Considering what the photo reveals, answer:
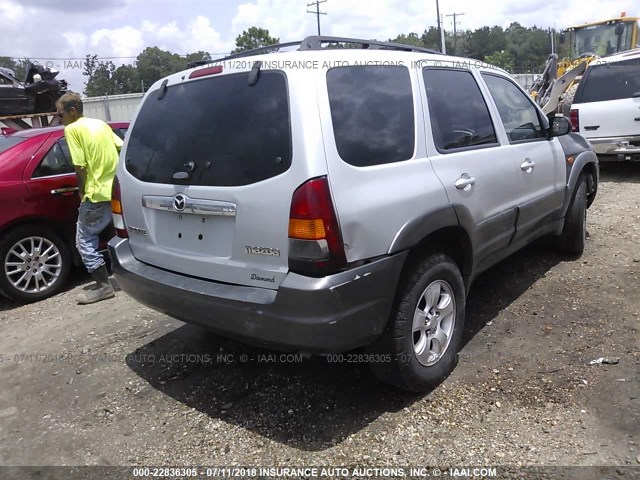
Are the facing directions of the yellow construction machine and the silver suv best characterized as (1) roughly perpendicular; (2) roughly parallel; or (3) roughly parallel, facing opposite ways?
roughly parallel, facing opposite ways

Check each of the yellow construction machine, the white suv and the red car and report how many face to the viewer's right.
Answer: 1

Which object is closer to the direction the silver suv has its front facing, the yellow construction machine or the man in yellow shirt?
the yellow construction machine

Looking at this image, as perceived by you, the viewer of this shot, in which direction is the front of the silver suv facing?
facing away from the viewer and to the right of the viewer

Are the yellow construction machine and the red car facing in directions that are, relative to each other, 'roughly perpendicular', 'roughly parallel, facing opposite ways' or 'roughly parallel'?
roughly parallel, facing opposite ways

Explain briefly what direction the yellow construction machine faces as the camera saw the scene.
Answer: facing the viewer and to the left of the viewer

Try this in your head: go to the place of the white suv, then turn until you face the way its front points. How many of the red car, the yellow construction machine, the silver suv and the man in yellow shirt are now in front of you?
1

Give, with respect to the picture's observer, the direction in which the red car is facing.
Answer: facing to the right of the viewer

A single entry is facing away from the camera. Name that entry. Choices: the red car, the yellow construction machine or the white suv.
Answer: the white suv

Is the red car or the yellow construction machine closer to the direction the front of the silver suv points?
the yellow construction machine

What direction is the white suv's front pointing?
away from the camera

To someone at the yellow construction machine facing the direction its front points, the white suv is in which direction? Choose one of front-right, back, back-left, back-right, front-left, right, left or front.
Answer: front-left

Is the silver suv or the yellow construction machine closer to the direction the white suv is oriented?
the yellow construction machine

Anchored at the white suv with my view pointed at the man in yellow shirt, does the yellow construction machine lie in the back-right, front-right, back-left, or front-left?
back-right

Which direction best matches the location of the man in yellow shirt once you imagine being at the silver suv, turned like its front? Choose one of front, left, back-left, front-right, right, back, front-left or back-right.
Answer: left

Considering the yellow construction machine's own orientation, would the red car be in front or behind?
in front

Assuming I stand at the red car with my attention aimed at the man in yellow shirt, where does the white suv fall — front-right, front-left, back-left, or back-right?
front-left

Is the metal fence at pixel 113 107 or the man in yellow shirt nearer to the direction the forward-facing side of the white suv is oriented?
the metal fence

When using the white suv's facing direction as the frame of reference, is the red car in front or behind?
behind
